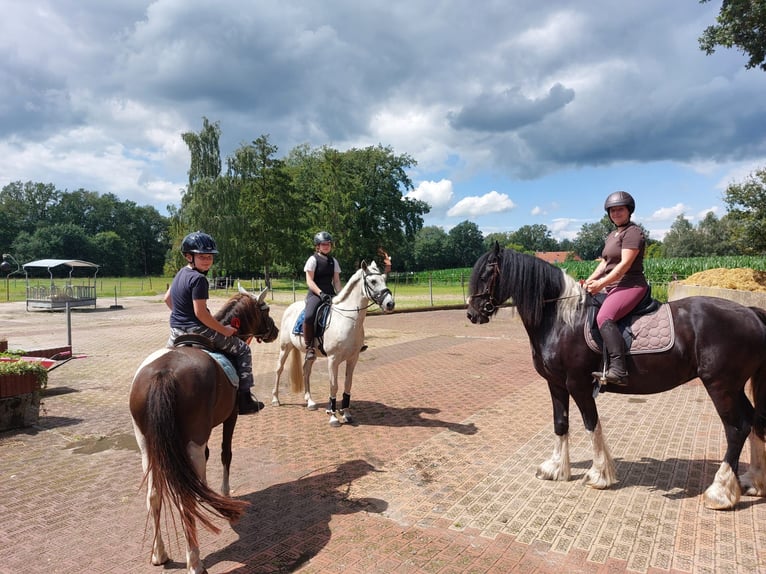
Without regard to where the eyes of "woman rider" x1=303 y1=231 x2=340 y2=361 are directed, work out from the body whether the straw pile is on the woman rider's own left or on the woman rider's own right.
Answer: on the woman rider's own left

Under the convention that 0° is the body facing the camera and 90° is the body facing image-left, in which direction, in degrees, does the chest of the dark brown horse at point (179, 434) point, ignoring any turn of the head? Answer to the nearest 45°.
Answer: approximately 225°

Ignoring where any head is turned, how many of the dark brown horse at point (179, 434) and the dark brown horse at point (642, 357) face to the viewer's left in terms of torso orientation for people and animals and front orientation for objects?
1

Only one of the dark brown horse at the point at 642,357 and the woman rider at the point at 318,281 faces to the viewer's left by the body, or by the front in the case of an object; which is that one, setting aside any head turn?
the dark brown horse

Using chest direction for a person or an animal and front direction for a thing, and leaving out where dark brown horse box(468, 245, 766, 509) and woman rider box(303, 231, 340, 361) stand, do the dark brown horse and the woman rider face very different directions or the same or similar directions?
very different directions

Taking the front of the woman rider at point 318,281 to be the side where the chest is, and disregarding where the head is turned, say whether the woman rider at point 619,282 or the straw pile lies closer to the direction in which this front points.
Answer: the woman rider

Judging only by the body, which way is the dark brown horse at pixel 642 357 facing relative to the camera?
to the viewer's left
